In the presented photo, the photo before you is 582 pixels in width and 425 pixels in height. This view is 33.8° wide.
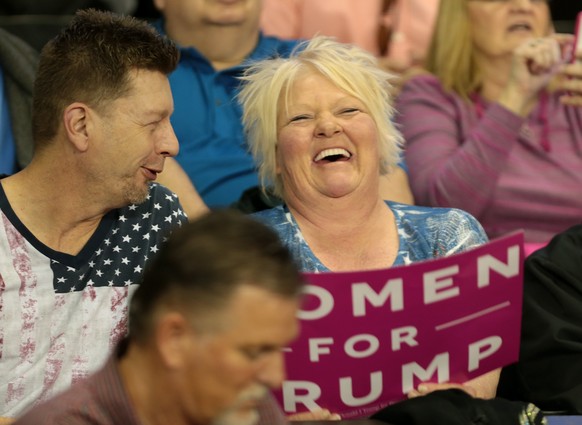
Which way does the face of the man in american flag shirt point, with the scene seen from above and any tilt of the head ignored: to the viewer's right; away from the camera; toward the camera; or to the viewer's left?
to the viewer's right

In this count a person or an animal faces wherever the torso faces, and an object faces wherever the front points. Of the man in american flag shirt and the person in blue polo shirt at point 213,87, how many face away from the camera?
0

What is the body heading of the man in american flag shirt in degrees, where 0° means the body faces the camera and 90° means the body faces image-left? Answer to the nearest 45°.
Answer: approximately 315°

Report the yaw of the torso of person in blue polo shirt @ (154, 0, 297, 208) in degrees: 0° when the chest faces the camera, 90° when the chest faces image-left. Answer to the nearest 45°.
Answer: approximately 0°

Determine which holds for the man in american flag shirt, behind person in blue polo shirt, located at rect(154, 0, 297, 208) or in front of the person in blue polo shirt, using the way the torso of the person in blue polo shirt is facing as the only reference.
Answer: in front
